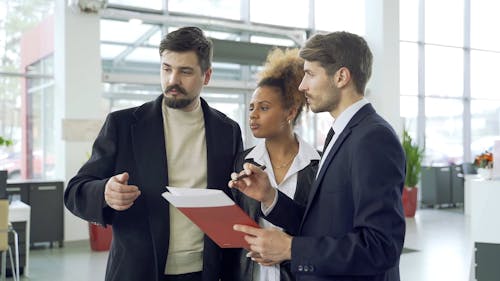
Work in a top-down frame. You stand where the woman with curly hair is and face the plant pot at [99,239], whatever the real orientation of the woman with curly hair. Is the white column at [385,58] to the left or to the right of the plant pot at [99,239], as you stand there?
right

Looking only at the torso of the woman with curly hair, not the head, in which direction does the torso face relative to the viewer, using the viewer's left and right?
facing the viewer and to the left of the viewer

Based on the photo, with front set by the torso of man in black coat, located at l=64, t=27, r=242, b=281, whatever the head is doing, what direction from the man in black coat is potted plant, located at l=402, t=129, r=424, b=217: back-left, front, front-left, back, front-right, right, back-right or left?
back-left

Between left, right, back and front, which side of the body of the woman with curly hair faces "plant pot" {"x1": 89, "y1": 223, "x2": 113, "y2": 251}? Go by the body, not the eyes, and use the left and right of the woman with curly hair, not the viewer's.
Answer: right

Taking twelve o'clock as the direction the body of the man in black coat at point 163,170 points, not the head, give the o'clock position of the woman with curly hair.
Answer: The woman with curly hair is roughly at 8 o'clock from the man in black coat.

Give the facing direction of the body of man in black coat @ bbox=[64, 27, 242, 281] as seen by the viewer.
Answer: toward the camera

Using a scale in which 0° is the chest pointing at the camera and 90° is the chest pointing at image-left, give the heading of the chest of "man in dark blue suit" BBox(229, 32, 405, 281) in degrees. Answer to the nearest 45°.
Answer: approximately 90°

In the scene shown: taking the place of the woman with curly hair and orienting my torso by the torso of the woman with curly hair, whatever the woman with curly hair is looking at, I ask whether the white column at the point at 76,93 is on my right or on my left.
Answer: on my right

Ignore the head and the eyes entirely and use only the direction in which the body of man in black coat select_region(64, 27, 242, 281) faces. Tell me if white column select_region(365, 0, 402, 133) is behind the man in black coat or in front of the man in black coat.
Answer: behind

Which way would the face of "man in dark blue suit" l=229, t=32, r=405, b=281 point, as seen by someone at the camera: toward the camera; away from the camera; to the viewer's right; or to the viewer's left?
to the viewer's left

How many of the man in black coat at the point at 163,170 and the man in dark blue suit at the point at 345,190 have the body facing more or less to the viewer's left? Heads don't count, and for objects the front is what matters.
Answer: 1

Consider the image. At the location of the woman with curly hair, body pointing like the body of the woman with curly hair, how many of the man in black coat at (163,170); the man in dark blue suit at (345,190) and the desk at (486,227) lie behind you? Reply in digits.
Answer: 1

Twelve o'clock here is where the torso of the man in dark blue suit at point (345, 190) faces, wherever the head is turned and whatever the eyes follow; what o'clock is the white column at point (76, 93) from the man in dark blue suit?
The white column is roughly at 2 o'clock from the man in dark blue suit.

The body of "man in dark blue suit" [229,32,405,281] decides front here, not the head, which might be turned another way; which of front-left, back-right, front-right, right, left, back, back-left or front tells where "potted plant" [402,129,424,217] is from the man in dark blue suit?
right
